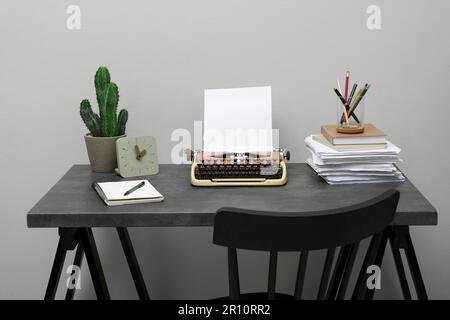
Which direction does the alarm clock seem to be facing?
toward the camera

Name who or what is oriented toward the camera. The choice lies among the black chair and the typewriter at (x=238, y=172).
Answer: the typewriter

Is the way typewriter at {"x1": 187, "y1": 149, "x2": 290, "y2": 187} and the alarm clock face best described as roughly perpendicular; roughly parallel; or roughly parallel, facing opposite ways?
roughly parallel

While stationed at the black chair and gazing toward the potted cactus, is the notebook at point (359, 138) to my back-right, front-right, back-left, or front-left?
front-right

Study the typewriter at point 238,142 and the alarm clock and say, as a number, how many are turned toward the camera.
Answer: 2

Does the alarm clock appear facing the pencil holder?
no

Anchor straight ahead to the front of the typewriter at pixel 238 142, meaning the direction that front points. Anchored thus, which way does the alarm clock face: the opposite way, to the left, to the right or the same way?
the same way

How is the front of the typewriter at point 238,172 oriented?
toward the camera

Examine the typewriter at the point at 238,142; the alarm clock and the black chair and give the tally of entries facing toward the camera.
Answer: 2

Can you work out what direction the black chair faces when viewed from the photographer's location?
facing away from the viewer and to the left of the viewer

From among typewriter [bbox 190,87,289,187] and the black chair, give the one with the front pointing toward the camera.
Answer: the typewriter

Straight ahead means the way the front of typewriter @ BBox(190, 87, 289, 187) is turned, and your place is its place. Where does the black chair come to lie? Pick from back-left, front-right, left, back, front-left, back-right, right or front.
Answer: front
